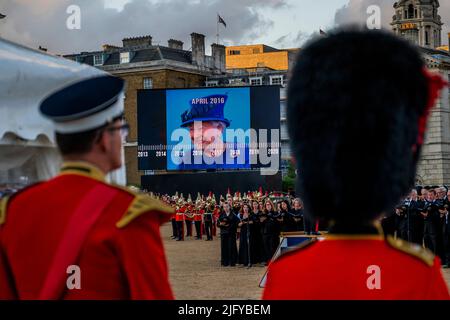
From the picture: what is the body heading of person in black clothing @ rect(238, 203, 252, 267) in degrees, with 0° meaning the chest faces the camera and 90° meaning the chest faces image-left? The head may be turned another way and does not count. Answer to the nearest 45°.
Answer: approximately 315°

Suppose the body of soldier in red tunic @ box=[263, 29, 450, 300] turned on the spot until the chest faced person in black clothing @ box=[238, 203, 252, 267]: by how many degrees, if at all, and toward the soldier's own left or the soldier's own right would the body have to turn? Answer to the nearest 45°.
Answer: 0° — they already face them

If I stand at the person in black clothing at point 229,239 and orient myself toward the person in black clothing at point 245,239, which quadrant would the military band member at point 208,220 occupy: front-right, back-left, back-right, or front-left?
back-left

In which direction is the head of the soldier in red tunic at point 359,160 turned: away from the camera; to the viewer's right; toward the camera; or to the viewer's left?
away from the camera

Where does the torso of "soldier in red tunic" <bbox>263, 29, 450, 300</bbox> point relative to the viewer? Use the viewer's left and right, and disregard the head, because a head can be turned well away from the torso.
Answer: facing away from the viewer

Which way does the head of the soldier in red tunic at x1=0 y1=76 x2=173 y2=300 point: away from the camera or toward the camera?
away from the camera

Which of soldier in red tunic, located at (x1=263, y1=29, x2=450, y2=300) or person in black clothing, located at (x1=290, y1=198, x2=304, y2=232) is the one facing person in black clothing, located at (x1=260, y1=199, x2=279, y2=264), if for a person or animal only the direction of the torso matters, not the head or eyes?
the soldier in red tunic
